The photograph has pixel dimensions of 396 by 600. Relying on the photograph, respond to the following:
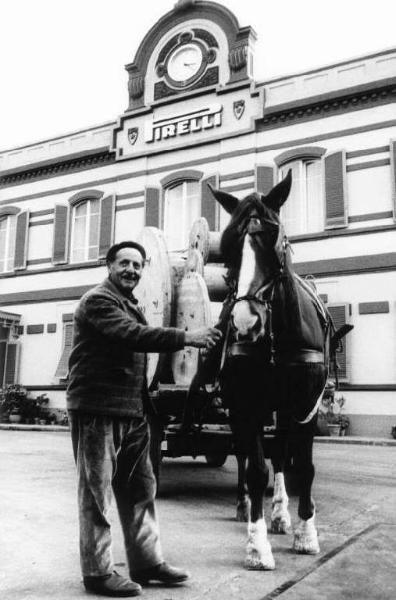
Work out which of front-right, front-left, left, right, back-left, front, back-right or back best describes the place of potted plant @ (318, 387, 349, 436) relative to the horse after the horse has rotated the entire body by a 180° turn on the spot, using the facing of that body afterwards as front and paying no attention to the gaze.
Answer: front

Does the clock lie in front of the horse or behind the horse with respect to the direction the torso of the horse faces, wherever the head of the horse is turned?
behind

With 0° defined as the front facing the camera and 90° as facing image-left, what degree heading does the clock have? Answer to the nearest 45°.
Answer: approximately 45°

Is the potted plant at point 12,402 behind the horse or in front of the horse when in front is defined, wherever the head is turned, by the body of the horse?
behind

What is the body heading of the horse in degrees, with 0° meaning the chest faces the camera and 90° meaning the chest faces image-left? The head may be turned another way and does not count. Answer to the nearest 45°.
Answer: approximately 0°

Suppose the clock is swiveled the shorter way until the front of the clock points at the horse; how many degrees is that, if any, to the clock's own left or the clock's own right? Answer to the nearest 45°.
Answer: approximately 45° to the clock's own left

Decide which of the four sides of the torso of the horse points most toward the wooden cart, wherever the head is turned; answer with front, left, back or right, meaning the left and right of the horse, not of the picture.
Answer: back

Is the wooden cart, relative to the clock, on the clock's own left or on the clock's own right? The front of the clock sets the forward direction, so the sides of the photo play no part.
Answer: on the clock's own left
